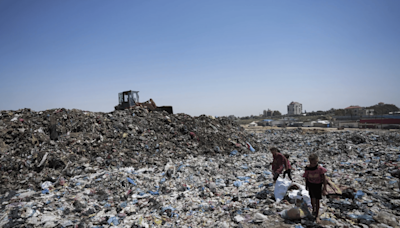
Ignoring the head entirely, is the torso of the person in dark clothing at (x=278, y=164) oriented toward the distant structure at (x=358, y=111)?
no
